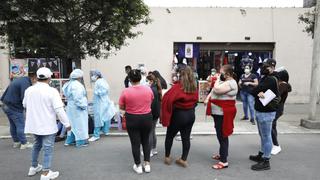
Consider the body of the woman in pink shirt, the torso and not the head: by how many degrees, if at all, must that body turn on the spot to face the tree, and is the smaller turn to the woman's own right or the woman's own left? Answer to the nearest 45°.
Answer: approximately 45° to the woman's own left

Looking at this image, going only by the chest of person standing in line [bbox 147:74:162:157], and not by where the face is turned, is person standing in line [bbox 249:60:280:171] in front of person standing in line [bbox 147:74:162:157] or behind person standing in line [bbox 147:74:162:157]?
behind

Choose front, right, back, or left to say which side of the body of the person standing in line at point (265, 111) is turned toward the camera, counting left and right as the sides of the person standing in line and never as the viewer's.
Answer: left

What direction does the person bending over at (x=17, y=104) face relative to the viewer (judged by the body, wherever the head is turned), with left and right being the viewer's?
facing to the right of the viewer

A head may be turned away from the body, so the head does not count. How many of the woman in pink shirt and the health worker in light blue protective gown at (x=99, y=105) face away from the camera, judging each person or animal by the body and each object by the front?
1

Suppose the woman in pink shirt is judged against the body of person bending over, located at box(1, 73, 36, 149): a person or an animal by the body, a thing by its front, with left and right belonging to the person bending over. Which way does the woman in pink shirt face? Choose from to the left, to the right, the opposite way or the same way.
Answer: to the left

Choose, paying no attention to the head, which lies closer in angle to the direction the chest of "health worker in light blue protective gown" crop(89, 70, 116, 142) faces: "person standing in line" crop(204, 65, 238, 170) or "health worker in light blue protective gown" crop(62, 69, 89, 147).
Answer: the health worker in light blue protective gown

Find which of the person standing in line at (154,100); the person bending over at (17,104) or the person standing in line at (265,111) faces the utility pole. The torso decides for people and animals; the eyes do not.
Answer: the person bending over at (17,104)

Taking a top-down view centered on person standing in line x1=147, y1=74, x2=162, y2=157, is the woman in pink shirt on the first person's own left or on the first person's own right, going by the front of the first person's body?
on the first person's own left
